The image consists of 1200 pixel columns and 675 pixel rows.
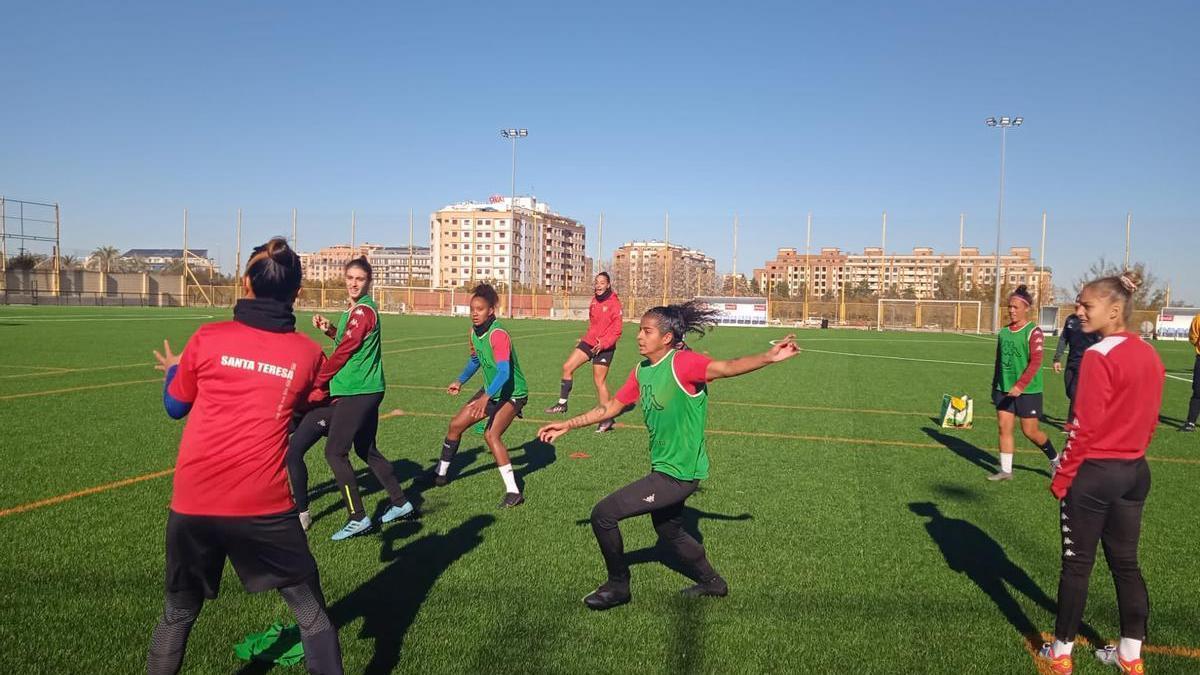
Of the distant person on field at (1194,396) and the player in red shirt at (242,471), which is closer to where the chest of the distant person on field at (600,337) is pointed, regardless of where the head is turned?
the player in red shirt

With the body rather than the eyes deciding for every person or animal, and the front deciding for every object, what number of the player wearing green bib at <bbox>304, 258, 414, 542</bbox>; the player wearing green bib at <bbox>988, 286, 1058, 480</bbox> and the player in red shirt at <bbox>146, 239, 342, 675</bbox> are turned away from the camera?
1

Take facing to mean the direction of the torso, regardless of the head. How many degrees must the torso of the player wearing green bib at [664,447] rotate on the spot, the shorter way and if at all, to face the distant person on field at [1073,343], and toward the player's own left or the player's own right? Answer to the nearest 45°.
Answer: approximately 180°

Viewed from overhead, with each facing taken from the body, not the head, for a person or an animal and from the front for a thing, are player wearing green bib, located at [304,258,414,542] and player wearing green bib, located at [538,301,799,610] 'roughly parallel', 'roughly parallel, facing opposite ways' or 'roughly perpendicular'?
roughly parallel

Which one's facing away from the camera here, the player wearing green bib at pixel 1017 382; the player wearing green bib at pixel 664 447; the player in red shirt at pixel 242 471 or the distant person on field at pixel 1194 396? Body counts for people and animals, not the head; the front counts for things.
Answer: the player in red shirt

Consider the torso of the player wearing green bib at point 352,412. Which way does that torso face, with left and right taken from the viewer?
facing to the left of the viewer

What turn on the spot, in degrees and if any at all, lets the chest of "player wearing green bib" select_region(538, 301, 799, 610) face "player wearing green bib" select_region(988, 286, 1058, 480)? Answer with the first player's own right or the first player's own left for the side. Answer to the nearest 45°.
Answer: approximately 180°

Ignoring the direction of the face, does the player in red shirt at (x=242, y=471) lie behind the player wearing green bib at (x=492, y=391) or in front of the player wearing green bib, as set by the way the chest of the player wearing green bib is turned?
in front

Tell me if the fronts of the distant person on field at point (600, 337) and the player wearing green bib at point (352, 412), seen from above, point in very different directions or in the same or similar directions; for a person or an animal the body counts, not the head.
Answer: same or similar directions

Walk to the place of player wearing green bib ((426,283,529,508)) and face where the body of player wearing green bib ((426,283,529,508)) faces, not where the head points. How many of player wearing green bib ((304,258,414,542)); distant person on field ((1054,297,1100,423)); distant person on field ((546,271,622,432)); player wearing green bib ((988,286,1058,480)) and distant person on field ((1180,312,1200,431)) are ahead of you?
1

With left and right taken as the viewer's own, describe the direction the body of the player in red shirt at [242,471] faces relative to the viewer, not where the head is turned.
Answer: facing away from the viewer

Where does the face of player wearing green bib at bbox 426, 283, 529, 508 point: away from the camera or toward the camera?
toward the camera

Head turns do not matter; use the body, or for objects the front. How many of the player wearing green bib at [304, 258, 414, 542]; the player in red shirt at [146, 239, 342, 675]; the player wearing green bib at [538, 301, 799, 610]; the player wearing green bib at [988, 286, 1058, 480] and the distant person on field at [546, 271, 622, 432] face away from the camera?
1
